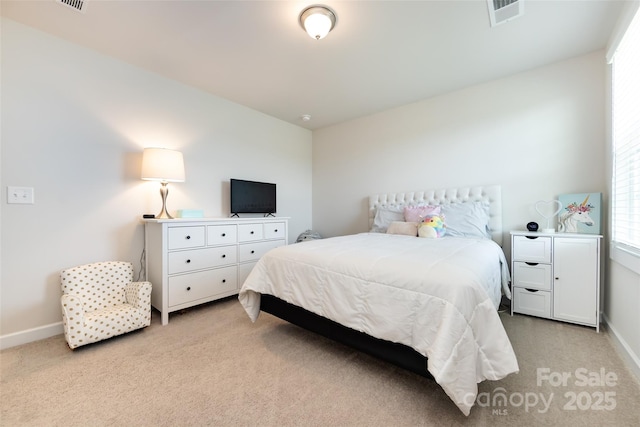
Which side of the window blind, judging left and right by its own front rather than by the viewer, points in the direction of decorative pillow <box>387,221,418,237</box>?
front

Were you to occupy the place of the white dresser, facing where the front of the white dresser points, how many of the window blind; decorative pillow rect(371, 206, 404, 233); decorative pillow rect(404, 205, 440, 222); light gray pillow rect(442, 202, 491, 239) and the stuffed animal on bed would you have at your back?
0

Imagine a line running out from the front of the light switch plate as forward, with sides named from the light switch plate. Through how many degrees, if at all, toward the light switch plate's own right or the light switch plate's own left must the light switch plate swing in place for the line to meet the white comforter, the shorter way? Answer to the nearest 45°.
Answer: approximately 45° to the light switch plate's own left

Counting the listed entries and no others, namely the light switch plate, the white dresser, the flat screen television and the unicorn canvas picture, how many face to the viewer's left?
0

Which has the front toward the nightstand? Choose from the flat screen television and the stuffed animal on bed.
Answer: the flat screen television

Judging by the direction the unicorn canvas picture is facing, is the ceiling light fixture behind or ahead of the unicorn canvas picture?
ahead

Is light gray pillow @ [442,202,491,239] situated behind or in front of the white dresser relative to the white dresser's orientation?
in front

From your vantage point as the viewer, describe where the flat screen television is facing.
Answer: facing the viewer and to the right of the viewer

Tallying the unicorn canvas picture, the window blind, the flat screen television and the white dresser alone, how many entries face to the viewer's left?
1

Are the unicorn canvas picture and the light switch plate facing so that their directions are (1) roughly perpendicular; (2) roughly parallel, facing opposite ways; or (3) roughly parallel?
roughly perpendicular

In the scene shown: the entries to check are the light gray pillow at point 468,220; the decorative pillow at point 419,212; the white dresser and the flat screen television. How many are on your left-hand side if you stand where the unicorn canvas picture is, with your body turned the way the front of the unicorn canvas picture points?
0

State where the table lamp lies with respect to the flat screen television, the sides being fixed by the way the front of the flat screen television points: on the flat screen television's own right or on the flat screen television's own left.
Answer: on the flat screen television's own right

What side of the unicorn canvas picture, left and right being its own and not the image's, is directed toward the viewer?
front

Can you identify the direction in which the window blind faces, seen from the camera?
facing to the left of the viewer

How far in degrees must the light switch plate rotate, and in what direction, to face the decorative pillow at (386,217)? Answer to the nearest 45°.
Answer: approximately 45° to its left

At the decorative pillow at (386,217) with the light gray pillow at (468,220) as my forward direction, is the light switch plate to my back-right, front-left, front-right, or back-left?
back-right

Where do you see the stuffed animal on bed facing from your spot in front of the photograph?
facing the viewer and to the left of the viewer
